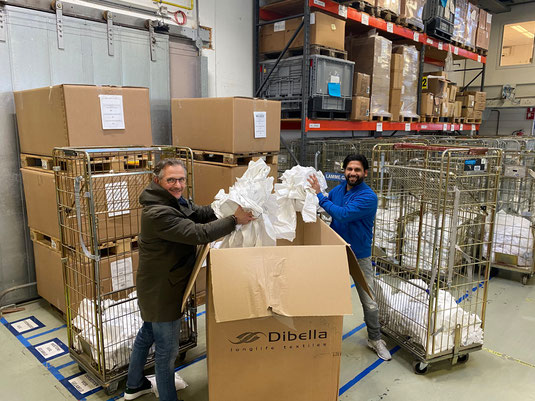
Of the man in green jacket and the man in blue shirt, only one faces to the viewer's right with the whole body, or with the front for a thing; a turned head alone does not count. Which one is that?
the man in green jacket

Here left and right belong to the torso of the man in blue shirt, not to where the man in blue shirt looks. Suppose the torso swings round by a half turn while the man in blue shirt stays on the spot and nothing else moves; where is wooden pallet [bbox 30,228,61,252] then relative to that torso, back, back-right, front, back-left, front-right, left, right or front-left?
back-left

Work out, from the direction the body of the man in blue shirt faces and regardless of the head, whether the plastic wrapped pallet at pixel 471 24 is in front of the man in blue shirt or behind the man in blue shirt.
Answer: behind

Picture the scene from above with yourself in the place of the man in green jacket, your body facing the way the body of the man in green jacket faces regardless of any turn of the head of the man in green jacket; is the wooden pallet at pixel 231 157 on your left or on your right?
on your left

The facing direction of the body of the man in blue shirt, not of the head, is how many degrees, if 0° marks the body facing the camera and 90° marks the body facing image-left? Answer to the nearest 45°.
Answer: approximately 45°

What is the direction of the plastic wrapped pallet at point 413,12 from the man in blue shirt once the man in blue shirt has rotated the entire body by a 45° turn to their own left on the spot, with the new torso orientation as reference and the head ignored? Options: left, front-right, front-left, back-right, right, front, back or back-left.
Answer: back

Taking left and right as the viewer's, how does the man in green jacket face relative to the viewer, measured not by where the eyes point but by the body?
facing to the right of the viewer

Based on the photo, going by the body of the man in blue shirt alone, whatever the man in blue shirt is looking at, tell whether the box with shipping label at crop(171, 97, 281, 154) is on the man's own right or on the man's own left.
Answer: on the man's own right
